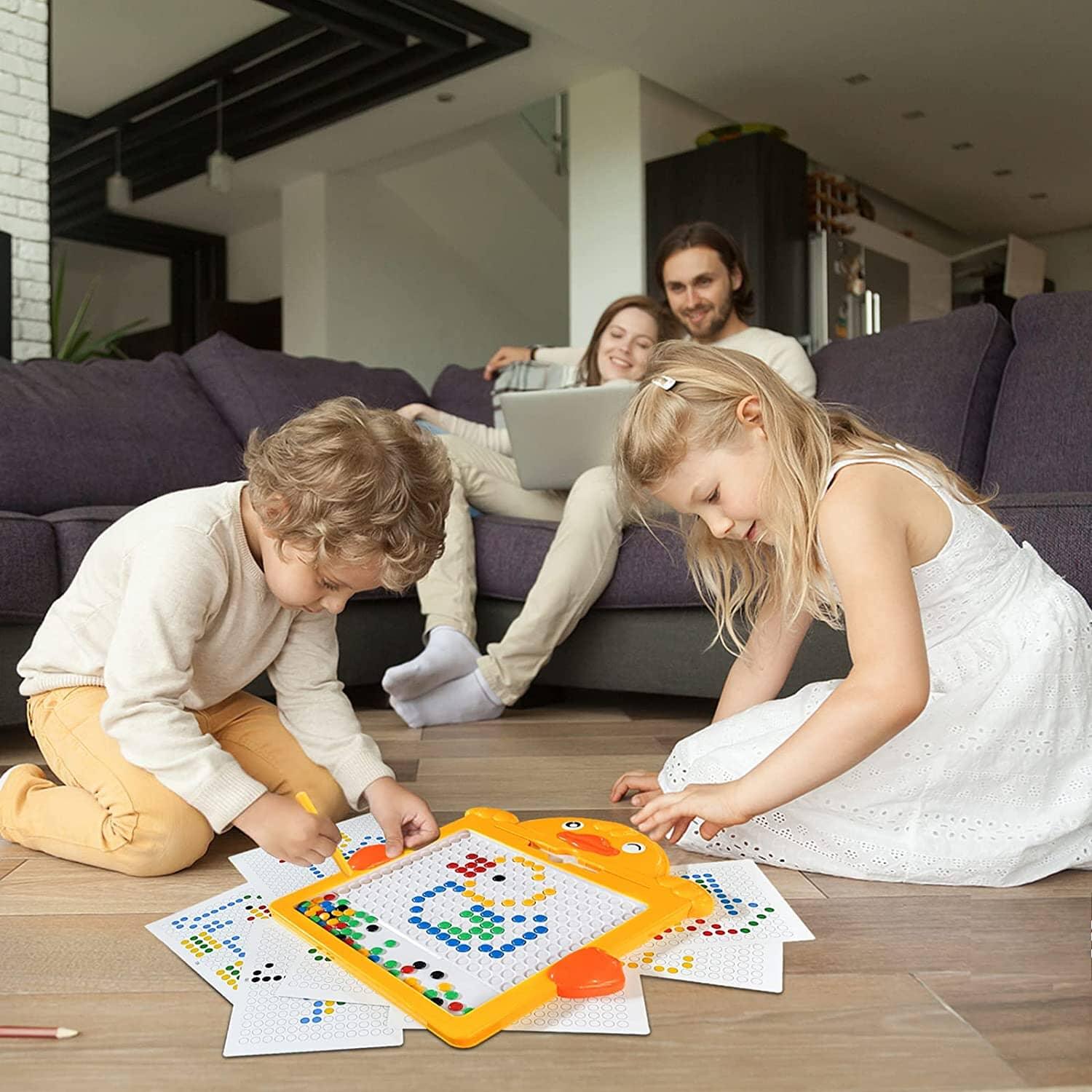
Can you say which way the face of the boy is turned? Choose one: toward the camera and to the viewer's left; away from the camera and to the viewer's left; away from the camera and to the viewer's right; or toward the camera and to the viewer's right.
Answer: toward the camera and to the viewer's right

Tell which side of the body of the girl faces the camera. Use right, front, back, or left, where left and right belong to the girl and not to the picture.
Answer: left

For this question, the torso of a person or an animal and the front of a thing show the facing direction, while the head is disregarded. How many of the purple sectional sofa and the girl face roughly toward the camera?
1

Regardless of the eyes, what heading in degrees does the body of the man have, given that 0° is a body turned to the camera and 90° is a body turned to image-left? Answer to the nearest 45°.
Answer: approximately 45°

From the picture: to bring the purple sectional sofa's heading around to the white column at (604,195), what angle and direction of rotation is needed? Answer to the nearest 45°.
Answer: approximately 180°

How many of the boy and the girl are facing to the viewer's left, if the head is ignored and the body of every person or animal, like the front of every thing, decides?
1

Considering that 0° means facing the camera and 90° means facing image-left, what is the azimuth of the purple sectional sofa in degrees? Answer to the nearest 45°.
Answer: approximately 0°
